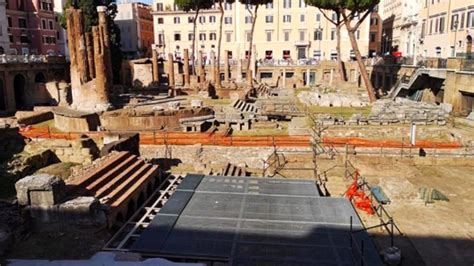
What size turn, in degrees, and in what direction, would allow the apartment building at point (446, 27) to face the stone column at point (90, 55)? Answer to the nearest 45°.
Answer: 0° — it already faces it

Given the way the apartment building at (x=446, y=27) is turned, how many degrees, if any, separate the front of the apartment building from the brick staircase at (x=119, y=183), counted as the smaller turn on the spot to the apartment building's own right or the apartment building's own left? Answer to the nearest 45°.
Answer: approximately 45° to the apartment building's own left

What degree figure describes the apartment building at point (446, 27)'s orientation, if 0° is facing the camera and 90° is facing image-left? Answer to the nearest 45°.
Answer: approximately 45°

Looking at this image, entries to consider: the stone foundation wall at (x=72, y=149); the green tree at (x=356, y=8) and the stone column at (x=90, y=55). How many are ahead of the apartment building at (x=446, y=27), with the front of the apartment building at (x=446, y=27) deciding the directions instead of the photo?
3

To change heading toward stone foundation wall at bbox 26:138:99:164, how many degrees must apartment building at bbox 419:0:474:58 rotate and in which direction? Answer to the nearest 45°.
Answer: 0° — it already faces it

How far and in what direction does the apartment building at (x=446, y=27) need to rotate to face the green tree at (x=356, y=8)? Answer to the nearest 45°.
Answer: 0° — it already faces it
